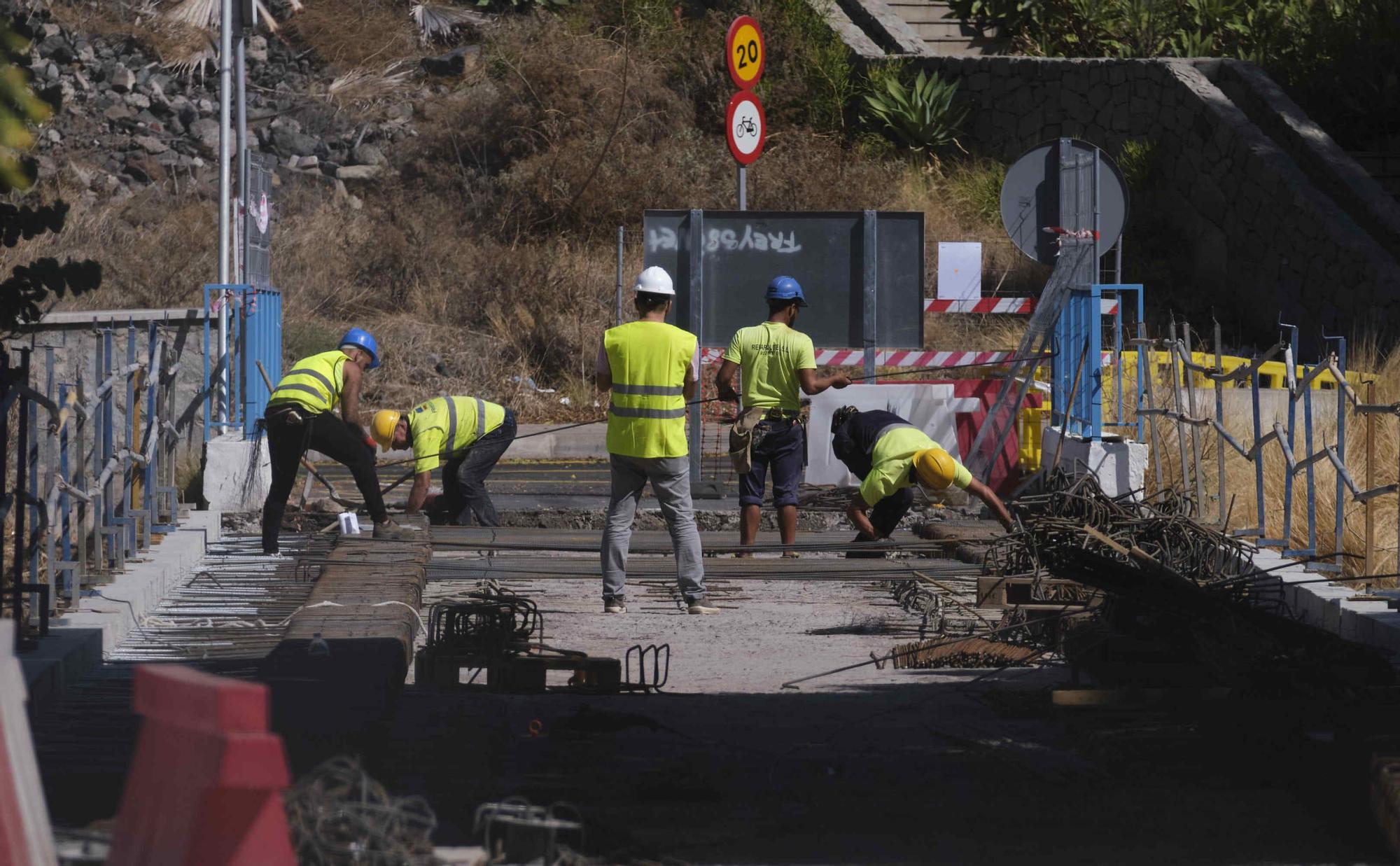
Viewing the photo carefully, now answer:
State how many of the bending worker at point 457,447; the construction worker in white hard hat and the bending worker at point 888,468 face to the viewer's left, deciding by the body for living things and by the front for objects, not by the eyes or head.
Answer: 1

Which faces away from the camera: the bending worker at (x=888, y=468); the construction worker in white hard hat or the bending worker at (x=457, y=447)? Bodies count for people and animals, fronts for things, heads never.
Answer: the construction worker in white hard hat

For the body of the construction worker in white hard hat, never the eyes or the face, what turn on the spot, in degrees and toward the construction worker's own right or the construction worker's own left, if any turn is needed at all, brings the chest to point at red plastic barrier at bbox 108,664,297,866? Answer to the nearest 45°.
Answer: approximately 180°

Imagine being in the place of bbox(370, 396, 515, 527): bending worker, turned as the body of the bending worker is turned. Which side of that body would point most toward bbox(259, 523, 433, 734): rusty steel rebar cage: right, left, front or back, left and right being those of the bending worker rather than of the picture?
left

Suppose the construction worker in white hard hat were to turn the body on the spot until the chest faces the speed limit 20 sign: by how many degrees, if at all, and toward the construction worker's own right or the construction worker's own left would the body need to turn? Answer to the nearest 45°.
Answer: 0° — they already face it

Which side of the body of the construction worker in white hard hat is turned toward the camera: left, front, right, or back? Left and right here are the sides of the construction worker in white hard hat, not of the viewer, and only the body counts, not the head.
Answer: back

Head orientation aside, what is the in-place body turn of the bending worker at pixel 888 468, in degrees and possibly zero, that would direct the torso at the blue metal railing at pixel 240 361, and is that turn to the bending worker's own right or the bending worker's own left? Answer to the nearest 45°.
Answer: approximately 135° to the bending worker's own right

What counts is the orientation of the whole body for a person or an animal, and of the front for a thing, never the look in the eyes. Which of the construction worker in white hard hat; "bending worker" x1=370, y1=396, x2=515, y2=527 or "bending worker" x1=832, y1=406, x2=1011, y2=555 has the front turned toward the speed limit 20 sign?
the construction worker in white hard hat

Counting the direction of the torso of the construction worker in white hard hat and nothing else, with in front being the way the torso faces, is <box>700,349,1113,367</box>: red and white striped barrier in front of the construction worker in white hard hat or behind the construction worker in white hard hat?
in front

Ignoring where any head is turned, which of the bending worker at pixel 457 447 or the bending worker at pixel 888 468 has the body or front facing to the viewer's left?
the bending worker at pixel 457 447

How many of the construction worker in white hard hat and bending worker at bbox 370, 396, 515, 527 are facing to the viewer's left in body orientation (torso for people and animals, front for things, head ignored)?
1

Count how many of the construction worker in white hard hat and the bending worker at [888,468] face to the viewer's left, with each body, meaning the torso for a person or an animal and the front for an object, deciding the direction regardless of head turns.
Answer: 0

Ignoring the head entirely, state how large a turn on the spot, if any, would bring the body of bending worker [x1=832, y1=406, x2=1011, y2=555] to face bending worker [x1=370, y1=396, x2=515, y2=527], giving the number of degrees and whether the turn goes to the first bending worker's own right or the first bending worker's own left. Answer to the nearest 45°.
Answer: approximately 135° to the first bending worker's own right

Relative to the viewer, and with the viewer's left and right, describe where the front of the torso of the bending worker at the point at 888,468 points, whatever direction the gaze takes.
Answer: facing the viewer and to the right of the viewer

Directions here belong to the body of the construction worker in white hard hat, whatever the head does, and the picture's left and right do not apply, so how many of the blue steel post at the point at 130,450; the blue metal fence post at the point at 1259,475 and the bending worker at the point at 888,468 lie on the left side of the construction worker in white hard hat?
1

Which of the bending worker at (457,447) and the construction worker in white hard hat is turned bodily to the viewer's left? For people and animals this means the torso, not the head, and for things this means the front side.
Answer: the bending worker

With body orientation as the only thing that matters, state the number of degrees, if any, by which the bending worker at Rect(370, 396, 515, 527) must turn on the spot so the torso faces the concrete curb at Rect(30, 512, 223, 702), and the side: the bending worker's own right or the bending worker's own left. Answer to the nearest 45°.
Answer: approximately 90° to the bending worker's own left

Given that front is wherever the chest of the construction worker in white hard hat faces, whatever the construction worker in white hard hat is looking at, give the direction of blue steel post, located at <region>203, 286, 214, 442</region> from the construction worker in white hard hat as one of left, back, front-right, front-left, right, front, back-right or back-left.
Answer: front-left

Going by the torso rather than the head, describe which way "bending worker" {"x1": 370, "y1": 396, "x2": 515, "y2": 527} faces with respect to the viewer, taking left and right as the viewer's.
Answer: facing to the left of the viewer

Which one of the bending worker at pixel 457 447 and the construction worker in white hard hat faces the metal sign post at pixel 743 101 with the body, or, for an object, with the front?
the construction worker in white hard hat

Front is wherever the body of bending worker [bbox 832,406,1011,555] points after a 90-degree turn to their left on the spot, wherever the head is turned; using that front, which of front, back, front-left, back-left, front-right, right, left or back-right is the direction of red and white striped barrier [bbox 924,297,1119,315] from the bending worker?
front-left
